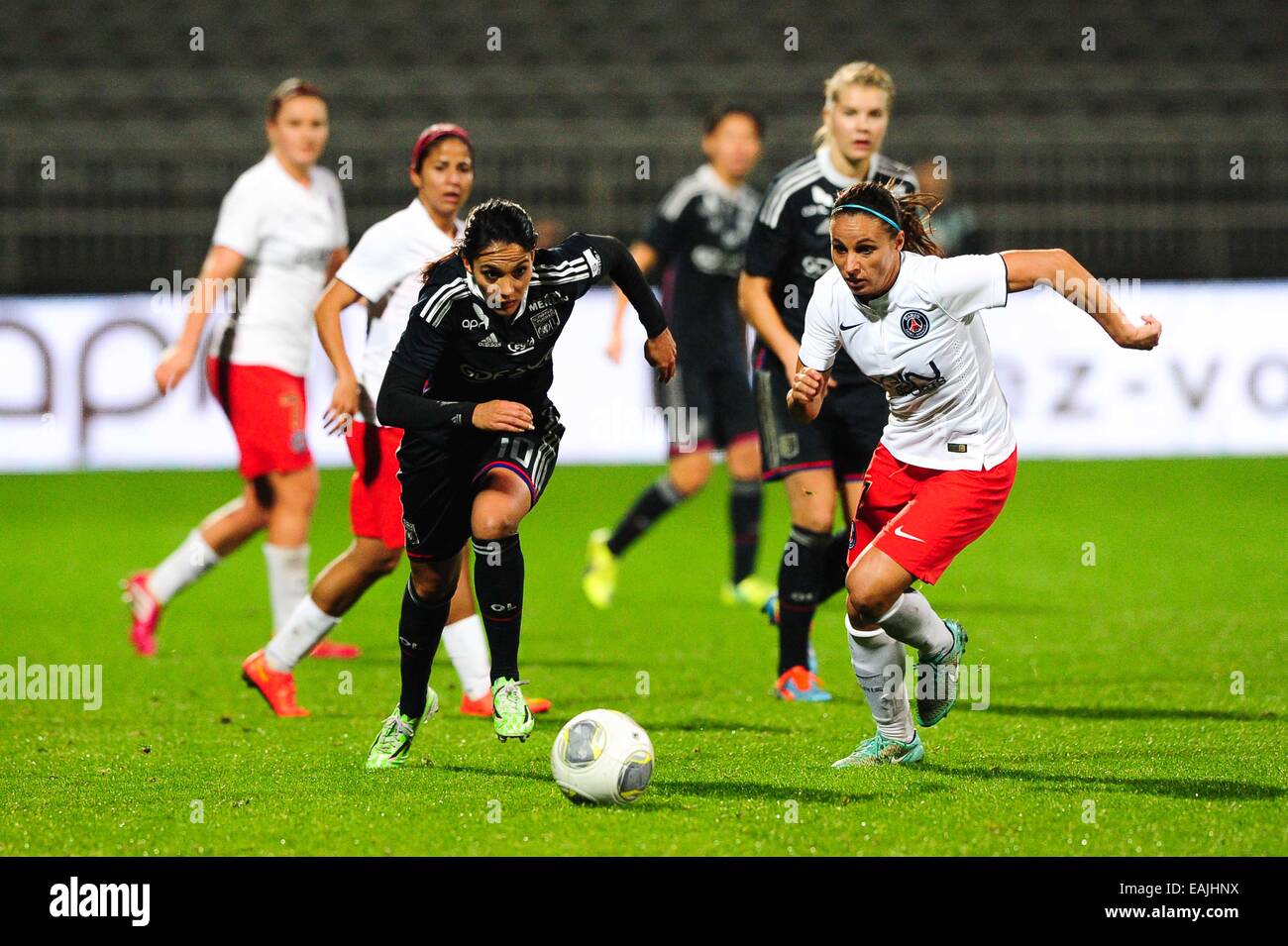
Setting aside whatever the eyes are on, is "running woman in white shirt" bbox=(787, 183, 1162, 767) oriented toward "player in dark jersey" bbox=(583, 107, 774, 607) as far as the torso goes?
no

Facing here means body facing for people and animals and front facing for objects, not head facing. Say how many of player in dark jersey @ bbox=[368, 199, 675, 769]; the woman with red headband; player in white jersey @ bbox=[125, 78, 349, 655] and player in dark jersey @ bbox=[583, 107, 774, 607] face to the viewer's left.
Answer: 0

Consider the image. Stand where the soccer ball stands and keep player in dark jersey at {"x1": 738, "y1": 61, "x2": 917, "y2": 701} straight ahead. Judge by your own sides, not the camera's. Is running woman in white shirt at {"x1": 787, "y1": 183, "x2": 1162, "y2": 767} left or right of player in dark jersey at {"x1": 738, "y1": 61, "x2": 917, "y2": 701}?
right

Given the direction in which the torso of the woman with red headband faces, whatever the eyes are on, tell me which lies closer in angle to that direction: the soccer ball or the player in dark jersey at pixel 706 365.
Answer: the soccer ball

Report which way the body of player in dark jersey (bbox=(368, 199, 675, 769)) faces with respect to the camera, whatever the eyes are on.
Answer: toward the camera

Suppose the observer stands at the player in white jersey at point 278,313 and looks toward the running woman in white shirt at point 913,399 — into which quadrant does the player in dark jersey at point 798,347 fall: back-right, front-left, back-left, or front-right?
front-left

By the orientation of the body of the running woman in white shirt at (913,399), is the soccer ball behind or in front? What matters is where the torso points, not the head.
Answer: in front

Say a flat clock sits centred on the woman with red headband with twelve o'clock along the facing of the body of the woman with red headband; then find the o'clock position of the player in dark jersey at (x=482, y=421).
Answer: The player in dark jersey is roughly at 1 o'clock from the woman with red headband.

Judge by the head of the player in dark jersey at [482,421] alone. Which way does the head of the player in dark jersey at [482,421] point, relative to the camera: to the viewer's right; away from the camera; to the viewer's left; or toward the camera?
toward the camera

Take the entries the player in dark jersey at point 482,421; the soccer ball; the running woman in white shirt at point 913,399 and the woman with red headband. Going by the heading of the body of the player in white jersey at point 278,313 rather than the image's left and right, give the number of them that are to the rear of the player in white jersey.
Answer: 0

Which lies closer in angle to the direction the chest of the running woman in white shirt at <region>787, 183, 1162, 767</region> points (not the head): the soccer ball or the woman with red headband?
the soccer ball

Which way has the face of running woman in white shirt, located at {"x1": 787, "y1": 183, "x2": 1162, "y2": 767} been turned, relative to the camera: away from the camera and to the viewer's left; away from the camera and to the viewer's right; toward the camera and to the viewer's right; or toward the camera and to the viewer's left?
toward the camera and to the viewer's left

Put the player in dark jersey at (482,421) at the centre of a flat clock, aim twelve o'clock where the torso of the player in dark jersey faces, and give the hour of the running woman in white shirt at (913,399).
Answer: The running woman in white shirt is roughly at 9 o'clock from the player in dark jersey.

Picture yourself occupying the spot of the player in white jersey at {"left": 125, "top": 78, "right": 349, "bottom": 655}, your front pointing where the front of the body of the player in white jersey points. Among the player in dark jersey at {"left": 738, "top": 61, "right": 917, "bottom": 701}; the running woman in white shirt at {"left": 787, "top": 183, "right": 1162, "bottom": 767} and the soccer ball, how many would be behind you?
0

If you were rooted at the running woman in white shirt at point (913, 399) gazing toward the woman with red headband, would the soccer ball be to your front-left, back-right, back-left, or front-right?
front-left

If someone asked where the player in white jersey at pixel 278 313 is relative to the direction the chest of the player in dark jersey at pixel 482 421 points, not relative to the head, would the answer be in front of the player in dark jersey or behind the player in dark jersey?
behind

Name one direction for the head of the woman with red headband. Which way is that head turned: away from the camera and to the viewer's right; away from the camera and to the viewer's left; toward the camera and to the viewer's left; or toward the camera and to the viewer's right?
toward the camera and to the viewer's right

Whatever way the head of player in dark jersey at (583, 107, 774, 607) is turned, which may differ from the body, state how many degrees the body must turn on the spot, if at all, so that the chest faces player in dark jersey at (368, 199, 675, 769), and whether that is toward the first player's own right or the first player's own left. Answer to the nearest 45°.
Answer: approximately 45° to the first player's own right

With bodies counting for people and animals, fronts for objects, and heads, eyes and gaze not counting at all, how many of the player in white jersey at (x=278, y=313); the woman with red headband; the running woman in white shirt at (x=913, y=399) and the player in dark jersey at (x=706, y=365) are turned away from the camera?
0

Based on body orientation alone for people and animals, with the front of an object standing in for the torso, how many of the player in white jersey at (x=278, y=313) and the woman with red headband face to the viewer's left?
0

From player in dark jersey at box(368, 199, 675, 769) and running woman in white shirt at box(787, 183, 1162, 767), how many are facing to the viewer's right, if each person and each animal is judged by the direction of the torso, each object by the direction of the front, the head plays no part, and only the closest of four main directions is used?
0
